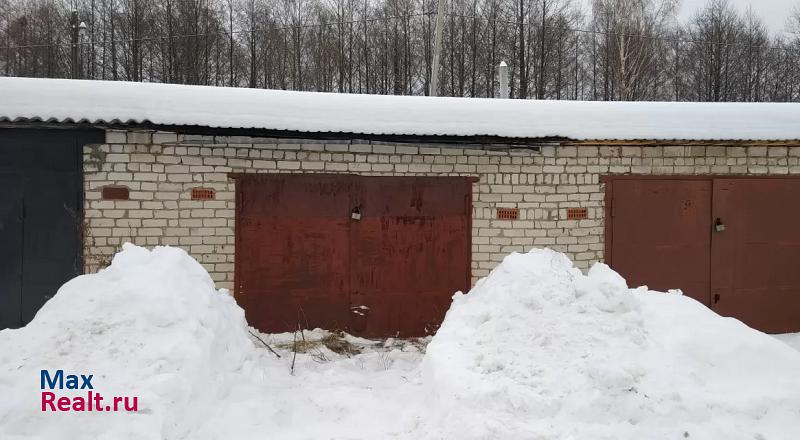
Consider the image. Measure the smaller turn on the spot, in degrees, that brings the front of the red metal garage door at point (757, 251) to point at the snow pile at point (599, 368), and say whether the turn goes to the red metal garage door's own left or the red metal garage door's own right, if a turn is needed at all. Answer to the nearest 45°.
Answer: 0° — it already faces it

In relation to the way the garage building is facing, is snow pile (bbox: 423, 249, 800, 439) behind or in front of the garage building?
in front

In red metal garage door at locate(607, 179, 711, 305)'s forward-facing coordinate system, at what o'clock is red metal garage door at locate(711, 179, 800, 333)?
red metal garage door at locate(711, 179, 800, 333) is roughly at 8 o'clock from red metal garage door at locate(607, 179, 711, 305).

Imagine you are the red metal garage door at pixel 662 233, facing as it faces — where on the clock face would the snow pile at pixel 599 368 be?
The snow pile is roughly at 12 o'clock from the red metal garage door.

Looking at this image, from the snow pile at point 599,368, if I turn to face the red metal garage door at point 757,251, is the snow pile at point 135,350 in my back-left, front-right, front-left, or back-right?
back-left

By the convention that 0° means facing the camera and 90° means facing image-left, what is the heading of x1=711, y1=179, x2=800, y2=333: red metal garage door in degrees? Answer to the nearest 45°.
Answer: approximately 0°

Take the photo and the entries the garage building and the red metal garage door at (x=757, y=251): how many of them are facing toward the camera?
2

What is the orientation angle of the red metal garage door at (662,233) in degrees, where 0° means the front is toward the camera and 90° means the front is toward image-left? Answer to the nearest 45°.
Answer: approximately 0°
